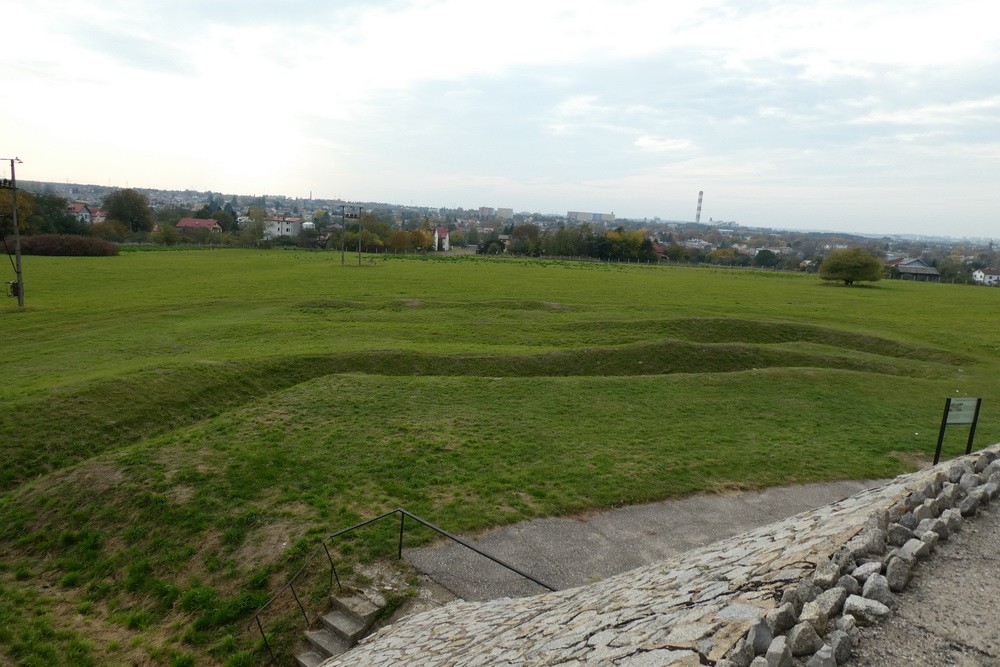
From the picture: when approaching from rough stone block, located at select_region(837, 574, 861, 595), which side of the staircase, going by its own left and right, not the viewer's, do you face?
left

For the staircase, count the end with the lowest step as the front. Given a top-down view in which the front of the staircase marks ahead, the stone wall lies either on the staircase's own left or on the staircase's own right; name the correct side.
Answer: on the staircase's own left

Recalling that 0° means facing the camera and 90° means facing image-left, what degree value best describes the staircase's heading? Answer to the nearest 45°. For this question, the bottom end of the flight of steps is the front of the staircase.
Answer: approximately 45°

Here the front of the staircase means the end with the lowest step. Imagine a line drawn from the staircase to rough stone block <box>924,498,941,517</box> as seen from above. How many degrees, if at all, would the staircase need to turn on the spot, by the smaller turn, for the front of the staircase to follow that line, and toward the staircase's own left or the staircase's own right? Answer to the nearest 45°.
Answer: approximately 90° to the staircase's own left

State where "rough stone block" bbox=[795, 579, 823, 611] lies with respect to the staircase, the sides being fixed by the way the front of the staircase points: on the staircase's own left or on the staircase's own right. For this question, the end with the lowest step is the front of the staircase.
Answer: on the staircase's own left

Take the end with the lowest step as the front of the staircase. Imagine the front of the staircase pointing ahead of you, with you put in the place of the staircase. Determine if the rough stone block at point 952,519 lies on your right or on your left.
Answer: on your left

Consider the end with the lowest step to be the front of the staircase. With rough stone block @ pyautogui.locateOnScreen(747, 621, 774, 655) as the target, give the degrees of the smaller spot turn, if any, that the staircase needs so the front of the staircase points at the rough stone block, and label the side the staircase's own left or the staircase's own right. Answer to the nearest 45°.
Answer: approximately 90° to the staircase's own left

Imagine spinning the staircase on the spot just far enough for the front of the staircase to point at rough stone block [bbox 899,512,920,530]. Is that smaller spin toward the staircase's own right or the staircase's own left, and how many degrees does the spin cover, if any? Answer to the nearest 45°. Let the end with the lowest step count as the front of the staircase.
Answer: approximately 90° to the staircase's own left

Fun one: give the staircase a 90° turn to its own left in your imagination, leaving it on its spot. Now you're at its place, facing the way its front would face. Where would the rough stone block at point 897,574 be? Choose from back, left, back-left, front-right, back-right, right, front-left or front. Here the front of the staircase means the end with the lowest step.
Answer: front

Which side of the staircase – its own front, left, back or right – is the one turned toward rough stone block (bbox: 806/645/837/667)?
left

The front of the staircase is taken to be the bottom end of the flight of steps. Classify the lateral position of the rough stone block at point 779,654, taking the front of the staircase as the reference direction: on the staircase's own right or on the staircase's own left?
on the staircase's own left

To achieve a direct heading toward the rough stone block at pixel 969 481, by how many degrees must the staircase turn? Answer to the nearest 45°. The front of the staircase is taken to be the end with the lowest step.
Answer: approximately 90° to its left

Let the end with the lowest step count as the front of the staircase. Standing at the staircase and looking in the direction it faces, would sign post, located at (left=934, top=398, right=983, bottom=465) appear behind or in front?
behind

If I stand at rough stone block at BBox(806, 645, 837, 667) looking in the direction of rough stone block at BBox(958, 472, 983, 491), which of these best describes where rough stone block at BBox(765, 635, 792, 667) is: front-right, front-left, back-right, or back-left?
back-left

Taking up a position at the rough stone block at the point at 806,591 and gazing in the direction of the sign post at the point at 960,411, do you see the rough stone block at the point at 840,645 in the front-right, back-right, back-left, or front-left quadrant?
back-right
